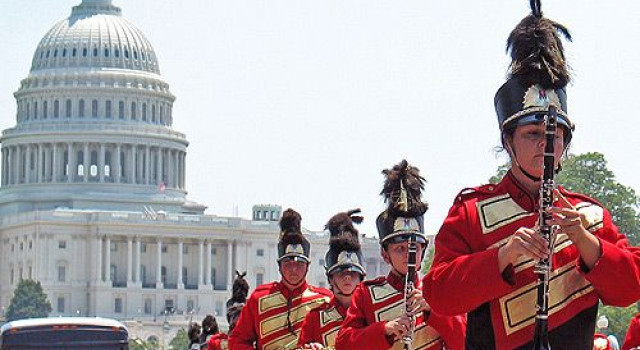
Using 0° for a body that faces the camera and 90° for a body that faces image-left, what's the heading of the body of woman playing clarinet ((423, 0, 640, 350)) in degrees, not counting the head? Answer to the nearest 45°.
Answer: approximately 0°

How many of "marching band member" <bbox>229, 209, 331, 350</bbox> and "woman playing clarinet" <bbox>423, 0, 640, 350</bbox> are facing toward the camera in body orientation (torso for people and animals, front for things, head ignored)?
2

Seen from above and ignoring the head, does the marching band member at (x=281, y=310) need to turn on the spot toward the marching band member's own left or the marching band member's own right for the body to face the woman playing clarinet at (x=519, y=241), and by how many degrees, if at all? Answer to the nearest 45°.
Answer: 0° — they already face them

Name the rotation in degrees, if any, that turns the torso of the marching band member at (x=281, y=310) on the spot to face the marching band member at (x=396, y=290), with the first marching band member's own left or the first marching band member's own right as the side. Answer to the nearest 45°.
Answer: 0° — they already face them

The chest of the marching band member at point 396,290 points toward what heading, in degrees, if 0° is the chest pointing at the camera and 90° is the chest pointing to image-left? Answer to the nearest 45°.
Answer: approximately 315°

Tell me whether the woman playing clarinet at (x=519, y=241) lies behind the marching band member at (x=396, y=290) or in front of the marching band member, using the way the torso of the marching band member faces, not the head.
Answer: in front

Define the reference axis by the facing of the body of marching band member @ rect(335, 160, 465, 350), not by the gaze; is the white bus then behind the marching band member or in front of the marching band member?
behind

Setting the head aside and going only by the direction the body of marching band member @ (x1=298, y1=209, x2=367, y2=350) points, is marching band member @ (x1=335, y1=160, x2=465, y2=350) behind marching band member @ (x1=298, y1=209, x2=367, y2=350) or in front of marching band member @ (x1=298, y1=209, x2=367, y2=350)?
in front
